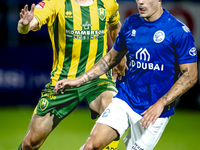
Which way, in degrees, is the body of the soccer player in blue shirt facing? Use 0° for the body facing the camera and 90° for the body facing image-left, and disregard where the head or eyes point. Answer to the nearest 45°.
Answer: approximately 45°

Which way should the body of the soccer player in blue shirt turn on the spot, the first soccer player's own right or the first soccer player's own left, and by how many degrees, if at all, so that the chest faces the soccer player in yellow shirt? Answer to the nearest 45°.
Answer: approximately 90° to the first soccer player's own right
